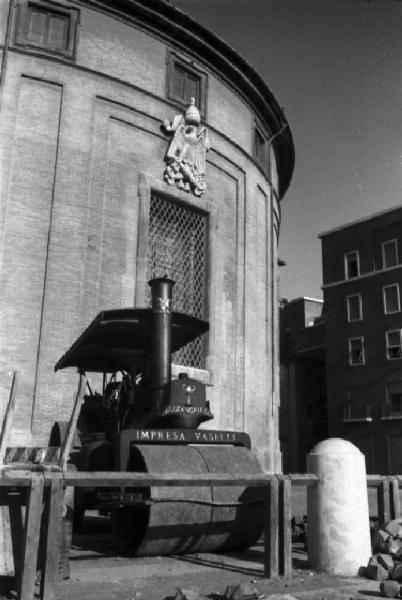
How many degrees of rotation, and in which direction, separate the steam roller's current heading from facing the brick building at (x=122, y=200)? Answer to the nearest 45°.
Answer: approximately 135° to its left

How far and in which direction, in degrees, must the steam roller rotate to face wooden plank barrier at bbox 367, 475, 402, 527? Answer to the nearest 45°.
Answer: approximately 45° to its left

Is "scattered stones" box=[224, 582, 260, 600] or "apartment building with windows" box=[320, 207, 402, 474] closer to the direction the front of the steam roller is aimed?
the scattered stones

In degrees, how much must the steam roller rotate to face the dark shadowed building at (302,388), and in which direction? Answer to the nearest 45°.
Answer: approximately 135° to its left

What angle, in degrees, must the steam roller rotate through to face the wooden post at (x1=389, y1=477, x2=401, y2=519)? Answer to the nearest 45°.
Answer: approximately 45° to its left

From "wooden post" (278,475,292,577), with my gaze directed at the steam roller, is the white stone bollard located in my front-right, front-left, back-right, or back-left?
back-right

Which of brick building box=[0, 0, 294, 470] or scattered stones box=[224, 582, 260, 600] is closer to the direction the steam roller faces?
the scattered stones

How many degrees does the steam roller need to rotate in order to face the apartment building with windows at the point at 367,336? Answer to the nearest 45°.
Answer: approximately 90° to its left

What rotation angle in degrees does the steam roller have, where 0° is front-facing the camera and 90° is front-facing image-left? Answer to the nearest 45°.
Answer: approximately 315°
